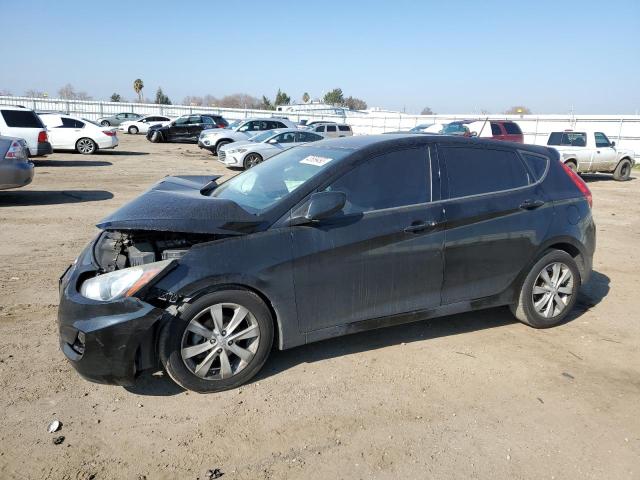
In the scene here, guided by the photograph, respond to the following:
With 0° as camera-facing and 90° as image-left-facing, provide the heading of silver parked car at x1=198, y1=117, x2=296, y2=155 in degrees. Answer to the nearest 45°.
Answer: approximately 45°

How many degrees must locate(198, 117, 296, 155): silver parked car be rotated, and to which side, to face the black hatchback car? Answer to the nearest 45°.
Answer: approximately 45° to its left

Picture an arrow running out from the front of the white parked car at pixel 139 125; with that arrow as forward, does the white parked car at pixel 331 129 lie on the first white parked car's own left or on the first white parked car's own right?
on the first white parked car's own left

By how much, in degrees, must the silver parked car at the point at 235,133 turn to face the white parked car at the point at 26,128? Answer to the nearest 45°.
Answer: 0° — it already faces it

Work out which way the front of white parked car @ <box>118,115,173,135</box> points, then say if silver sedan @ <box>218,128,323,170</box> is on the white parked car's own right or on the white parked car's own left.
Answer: on the white parked car's own left

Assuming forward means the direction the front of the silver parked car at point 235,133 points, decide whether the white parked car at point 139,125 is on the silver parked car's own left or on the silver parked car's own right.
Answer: on the silver parked car's own right

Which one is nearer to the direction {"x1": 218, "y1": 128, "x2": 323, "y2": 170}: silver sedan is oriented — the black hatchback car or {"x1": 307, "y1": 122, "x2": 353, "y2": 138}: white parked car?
the black hatchback car
